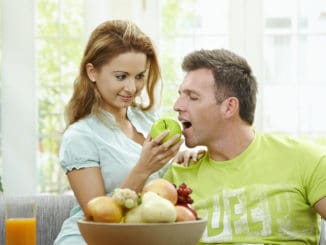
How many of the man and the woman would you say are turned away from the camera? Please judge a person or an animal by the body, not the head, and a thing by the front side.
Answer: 0

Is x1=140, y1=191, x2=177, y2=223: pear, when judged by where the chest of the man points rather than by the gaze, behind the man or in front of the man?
in front

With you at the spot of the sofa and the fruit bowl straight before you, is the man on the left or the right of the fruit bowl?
left

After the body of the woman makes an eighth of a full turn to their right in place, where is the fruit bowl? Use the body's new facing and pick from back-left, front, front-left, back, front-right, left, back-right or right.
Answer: front

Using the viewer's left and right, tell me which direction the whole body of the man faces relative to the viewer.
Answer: facing the viewer and to the left of the viewer

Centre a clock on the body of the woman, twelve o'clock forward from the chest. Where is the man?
The man is roughly at 11 o'clock from the woman.

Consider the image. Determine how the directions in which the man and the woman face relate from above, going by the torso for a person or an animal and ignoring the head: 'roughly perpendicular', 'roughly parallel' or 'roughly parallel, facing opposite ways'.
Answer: roughly perpendicular

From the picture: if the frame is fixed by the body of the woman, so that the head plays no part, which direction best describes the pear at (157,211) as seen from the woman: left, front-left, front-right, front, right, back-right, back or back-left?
front-right

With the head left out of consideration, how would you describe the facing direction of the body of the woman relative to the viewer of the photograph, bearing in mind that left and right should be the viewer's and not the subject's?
facing the viewer and to the right of the viewer

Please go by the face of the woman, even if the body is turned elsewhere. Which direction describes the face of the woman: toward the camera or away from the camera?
toward the camera
